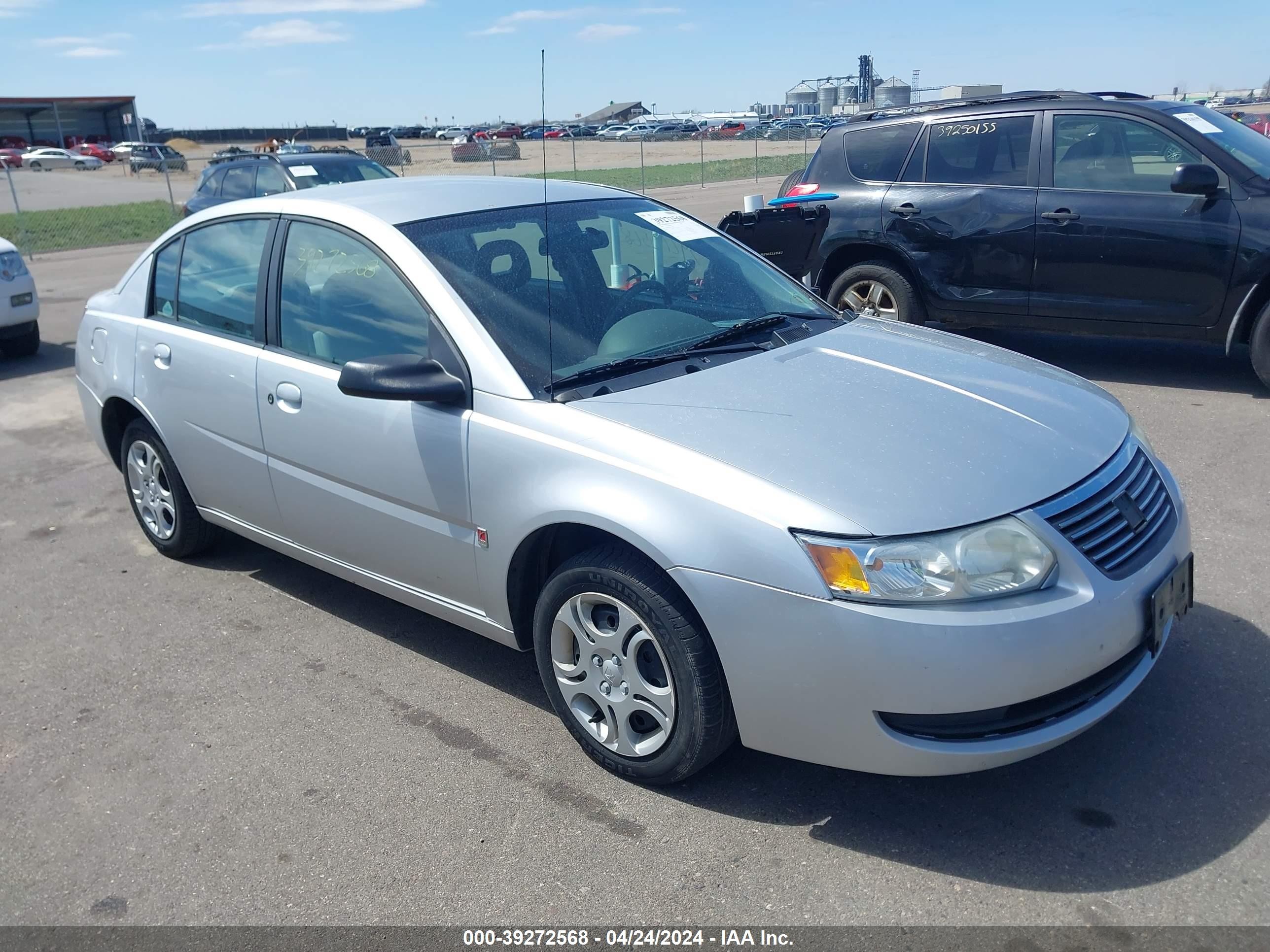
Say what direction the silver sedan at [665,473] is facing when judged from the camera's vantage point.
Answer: facing the viewer and to the right of the viewer

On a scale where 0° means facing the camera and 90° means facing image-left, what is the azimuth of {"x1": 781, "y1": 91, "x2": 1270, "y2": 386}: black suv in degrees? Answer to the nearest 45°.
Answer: approximately 270°

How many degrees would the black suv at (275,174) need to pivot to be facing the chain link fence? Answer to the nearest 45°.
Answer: approximately 135° to its left

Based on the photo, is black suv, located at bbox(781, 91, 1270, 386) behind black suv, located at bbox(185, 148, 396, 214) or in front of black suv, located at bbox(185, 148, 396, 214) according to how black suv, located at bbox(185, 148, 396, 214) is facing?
in front

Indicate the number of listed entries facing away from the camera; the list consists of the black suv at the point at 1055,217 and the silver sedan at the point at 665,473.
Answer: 0

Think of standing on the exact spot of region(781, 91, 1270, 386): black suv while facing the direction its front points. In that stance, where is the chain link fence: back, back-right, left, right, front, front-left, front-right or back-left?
back-left

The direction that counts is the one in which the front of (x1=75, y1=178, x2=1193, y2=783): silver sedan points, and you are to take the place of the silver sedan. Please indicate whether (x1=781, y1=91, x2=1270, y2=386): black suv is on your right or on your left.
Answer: on your left

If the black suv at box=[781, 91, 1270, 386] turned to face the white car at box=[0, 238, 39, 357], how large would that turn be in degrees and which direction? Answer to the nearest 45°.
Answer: approximately 180°

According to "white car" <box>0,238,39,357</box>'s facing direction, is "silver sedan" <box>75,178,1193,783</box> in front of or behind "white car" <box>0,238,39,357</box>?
in front

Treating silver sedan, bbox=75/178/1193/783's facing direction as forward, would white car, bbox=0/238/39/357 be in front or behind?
behind

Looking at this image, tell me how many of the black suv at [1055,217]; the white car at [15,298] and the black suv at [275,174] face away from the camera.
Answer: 0
